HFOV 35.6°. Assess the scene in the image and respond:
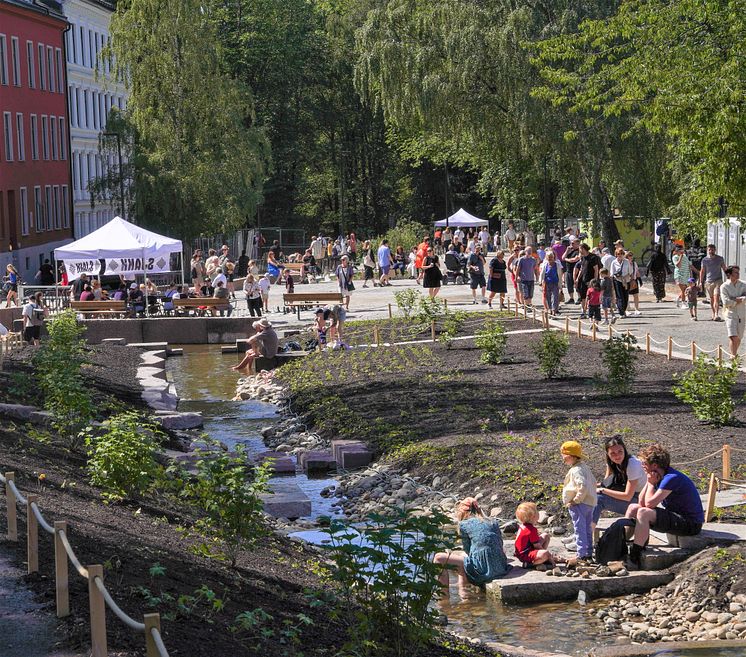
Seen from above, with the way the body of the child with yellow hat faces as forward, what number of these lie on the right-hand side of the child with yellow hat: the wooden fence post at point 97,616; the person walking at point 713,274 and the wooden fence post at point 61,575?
1

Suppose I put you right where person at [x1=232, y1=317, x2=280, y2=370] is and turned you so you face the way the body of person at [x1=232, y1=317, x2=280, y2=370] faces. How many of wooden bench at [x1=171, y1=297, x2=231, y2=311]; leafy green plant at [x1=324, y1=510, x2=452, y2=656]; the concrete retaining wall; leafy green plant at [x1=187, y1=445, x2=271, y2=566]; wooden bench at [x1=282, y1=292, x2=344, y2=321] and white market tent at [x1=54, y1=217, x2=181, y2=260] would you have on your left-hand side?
2

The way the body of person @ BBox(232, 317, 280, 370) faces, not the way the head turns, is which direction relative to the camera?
to the viewer's left

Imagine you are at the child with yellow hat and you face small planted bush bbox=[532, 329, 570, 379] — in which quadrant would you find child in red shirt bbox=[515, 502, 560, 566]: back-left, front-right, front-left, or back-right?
back-left

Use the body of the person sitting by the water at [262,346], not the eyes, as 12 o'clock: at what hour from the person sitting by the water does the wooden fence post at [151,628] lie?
The wooden fence post is roughly at 9 o'clock from the person sitting by the water.

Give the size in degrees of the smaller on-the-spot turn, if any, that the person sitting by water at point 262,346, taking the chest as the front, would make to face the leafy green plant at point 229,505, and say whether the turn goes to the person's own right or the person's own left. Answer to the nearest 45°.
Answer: approximately 90° to the person's own left

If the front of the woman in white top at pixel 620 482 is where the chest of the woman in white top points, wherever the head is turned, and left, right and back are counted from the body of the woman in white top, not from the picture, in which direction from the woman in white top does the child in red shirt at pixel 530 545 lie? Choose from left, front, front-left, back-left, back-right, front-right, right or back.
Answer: front

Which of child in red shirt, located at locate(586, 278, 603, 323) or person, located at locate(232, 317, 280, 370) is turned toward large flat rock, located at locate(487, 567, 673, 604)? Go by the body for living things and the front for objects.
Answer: the child in red shirt

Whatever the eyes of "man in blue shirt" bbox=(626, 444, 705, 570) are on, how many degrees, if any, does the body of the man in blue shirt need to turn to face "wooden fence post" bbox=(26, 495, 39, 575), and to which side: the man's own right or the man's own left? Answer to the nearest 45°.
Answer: approximately 45° to the man's own left

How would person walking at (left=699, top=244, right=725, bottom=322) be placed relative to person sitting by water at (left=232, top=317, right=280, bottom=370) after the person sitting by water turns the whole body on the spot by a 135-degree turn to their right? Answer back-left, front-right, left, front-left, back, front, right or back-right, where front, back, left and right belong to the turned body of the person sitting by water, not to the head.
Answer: front-right

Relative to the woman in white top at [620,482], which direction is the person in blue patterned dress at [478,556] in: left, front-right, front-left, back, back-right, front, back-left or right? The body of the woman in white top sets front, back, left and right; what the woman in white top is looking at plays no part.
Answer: front

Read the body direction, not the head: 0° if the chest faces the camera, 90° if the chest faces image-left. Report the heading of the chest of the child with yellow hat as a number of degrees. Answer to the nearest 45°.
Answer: approximately 90°

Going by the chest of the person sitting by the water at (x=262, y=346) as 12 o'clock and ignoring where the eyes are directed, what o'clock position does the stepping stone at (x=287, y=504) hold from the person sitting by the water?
The stepping stone is roughly at 9 o'clock from the person sitting by the water.

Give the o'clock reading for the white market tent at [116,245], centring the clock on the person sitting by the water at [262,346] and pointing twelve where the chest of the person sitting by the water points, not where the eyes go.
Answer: The white market tent is roughly at 2 o'clock from the person sitting by the water.

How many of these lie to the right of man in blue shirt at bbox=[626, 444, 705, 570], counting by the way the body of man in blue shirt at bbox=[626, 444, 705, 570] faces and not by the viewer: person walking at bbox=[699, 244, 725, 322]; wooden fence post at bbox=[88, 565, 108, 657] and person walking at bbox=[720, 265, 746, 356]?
2

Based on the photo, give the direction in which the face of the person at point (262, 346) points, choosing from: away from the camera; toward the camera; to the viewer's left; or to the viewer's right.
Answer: to the viewer's left

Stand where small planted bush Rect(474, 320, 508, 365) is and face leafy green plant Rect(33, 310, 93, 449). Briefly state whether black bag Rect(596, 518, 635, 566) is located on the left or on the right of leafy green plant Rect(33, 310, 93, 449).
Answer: left

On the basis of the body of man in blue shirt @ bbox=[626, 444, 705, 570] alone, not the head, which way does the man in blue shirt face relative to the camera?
to the viewer's left
